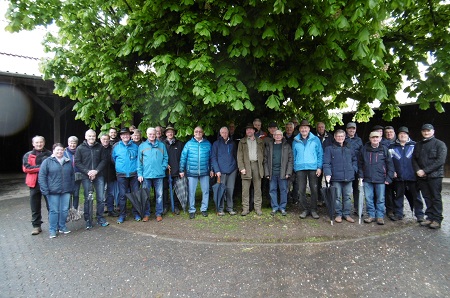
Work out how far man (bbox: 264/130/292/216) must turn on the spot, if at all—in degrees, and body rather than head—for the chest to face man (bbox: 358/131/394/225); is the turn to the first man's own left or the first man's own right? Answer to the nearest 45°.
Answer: approximately 90° to the first man's own left

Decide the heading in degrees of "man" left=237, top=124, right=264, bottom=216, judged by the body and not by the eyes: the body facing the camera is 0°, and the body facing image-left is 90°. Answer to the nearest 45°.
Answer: approximately 0°

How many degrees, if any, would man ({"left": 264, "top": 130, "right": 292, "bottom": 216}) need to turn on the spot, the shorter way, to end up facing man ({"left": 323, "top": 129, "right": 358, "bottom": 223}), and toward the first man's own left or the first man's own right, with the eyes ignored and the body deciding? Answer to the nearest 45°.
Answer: approximately 90° to the first man's own left

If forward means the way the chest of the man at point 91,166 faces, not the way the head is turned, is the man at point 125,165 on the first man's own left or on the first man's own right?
on the first man's own left

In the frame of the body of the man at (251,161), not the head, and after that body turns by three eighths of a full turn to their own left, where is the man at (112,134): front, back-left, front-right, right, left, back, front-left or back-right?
back-left

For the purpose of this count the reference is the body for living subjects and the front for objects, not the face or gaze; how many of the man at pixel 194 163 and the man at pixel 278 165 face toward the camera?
2

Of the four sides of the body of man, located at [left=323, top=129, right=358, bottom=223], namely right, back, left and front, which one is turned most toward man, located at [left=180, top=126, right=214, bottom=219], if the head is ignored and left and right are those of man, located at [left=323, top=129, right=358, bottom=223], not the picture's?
right

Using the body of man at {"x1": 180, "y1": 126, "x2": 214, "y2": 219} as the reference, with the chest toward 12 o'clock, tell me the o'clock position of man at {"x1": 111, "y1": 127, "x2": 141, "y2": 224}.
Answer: man at {"x1": 111, "y1": 127, "x2": 141, "y2": 224} is roughly at 3 o'clock from man at {"x1": 180, "y1": 126, "x2": 214, "y2": 219}.
